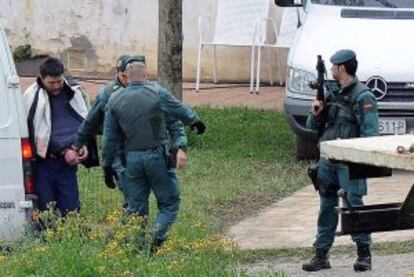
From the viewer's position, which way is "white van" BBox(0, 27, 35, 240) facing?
facing away from the viewer

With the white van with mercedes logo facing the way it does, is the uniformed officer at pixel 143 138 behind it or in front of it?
in front

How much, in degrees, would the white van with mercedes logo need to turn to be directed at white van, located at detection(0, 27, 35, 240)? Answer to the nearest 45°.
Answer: approximately 45° to its right

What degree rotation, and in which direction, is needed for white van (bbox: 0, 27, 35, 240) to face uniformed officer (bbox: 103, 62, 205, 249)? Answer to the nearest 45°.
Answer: approximately 90° to its right

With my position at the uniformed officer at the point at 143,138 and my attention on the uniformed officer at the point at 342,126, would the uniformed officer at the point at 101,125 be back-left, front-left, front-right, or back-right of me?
back-left

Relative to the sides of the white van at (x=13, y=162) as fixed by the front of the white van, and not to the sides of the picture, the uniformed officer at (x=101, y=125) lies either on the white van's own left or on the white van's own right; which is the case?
on the white van's own right

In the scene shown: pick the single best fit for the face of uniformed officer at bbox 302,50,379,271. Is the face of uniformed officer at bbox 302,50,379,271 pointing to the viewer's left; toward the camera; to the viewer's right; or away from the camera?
to the viewer's left

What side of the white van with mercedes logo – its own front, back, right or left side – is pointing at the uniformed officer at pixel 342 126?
front

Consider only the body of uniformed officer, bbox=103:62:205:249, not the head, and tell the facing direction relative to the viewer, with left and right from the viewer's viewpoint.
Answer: facing away from the viewer

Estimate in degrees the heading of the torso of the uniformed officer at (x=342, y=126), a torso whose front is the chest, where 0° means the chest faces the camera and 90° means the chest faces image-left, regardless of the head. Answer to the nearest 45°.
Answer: approximately 45°

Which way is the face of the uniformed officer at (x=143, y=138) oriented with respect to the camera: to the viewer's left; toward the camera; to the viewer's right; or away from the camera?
away from the camera

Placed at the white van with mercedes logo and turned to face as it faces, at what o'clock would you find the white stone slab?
The white stone slab is roughly at 12 o'clock from the white van with mercedes logo.
